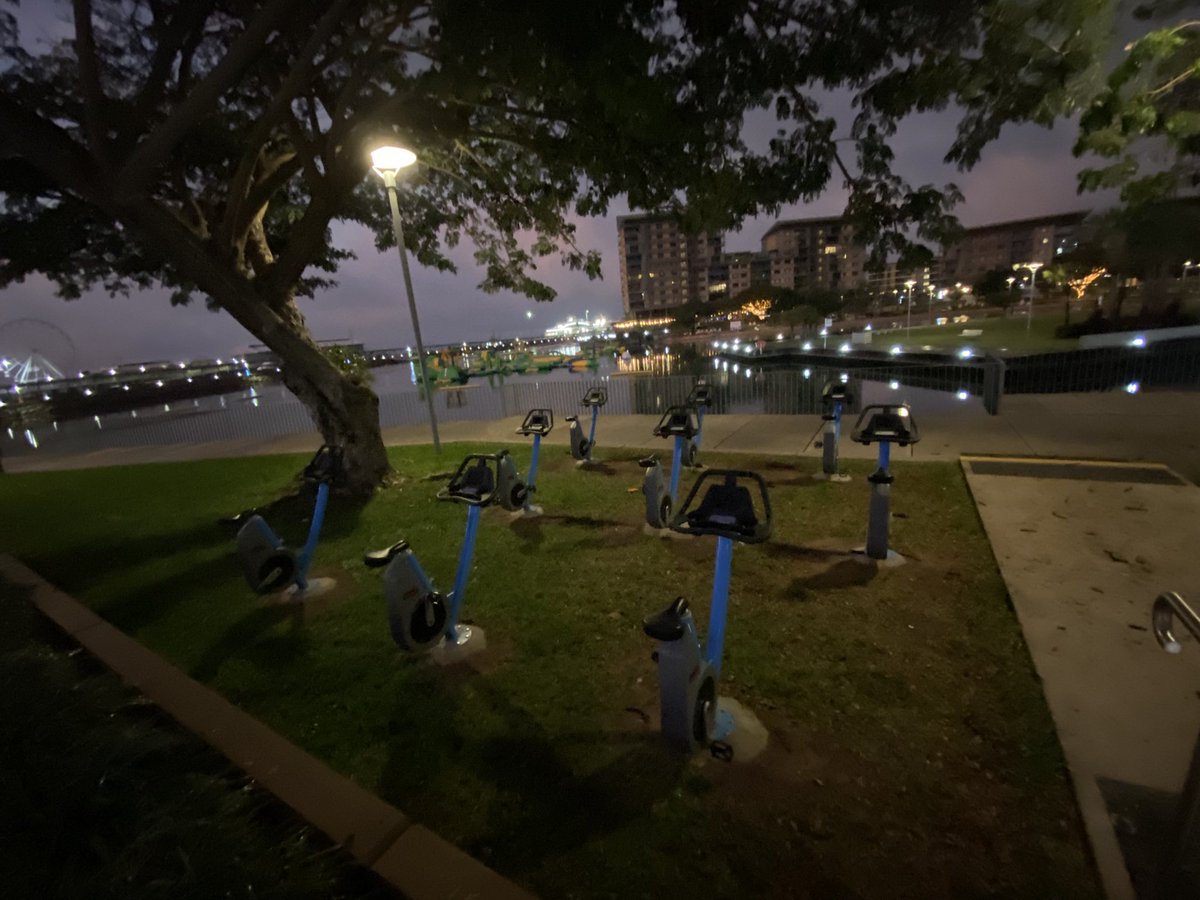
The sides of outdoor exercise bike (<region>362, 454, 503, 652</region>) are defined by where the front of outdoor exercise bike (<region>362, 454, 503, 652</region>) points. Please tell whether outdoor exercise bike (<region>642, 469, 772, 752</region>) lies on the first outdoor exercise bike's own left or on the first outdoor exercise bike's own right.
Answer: on the first outdoor exercise bike's own right

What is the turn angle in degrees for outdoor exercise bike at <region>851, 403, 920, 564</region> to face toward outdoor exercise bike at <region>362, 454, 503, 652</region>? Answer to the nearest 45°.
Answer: approximately 135° to its left

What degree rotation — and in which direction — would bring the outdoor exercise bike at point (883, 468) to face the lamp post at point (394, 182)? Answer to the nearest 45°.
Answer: approximately 90° to its left

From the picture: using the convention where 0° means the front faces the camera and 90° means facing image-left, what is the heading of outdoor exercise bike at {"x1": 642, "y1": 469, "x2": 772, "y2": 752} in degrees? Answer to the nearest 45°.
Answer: approximately 225°

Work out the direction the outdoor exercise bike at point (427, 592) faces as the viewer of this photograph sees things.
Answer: facing away from the viewer and to the right of the viewer

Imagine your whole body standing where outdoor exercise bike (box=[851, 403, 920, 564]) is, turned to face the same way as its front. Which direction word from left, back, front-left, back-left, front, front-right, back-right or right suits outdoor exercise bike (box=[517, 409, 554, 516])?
left

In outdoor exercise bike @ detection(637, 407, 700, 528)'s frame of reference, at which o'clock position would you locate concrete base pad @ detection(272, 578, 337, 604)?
The concrete base pad is roughly at 7 o'clock from the outdoor exercise bike.

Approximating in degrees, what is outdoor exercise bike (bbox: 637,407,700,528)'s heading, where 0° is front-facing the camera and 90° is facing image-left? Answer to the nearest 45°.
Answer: approximately 225°

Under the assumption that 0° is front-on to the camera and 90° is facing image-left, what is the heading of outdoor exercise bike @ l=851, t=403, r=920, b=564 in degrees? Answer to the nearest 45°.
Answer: approximately 180°

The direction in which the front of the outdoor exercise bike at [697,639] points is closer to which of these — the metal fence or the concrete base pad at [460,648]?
the metal fence

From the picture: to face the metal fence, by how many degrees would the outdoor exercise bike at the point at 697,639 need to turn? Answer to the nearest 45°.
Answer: approximately 45° to its left

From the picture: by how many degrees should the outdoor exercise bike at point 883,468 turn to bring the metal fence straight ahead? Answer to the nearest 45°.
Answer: approximately 45° to its left

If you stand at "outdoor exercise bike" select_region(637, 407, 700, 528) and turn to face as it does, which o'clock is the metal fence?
The metal fence is roughly at 11 o'clock from the outdoor exercise bike.
